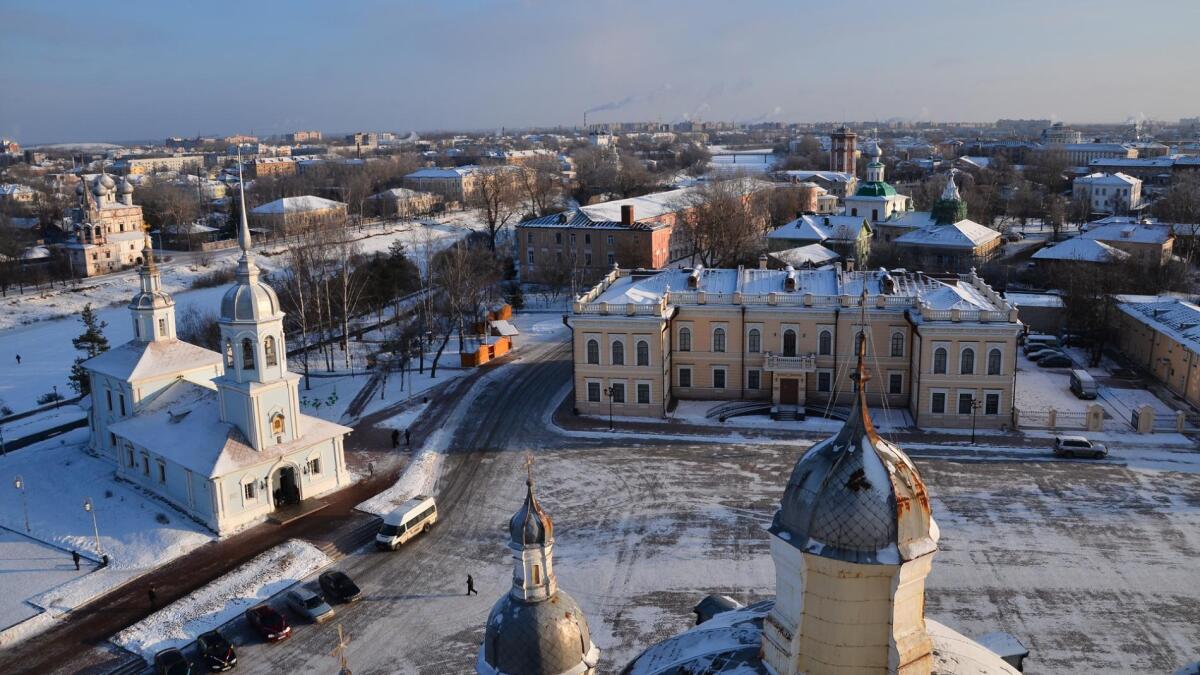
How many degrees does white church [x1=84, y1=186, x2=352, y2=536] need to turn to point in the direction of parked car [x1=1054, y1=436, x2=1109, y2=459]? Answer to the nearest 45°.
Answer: approximately 45° to its left

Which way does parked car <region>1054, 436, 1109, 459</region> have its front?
to the viewer's right

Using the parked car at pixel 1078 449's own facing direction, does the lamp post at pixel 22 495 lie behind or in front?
behind

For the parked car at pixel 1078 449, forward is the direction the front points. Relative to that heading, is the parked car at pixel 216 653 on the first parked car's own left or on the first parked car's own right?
on the first parked car's own right

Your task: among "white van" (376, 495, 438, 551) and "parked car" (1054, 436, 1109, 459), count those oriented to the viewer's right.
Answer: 1

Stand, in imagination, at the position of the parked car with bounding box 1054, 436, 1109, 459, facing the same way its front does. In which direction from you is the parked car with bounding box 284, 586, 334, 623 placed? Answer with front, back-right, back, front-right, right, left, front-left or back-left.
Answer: back-right

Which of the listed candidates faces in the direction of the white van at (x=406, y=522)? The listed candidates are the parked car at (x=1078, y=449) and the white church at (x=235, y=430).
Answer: the white church

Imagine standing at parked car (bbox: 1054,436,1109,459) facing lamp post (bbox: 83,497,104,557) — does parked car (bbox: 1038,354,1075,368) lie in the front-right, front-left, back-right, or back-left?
back-right
